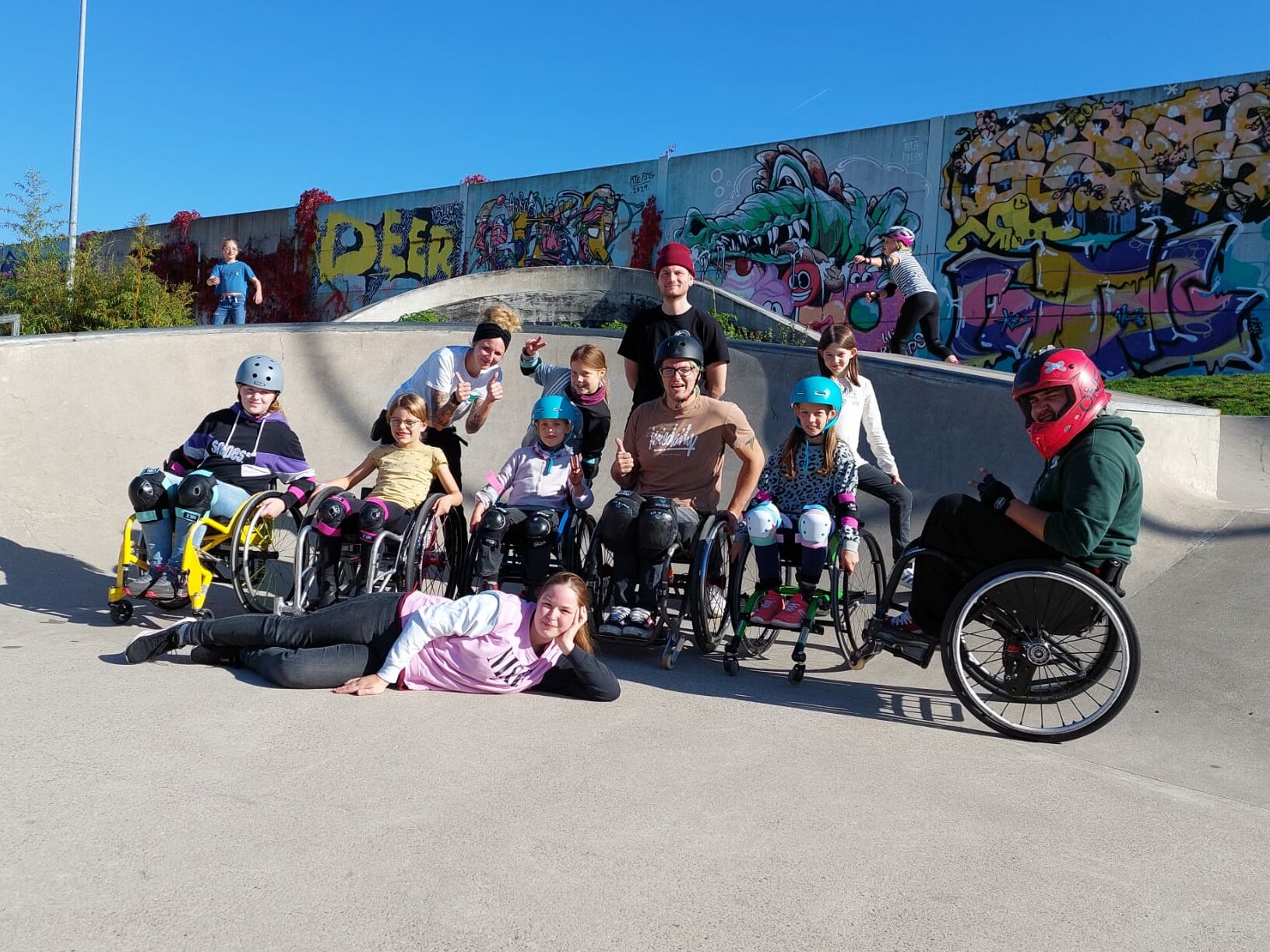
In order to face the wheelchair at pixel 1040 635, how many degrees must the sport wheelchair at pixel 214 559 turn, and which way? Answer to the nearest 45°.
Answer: approximately 90° to its left

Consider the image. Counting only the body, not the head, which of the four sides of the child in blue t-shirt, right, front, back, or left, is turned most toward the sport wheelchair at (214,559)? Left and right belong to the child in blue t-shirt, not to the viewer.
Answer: front

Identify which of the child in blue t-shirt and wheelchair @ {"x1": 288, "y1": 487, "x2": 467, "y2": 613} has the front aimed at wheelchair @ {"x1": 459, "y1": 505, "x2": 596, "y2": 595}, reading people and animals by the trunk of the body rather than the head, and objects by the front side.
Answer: the child in blue t-shirt

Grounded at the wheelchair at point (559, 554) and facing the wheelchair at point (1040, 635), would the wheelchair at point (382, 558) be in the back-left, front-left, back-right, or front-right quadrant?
back-right

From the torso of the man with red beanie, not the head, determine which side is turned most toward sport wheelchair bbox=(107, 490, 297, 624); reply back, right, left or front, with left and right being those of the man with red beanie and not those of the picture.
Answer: right

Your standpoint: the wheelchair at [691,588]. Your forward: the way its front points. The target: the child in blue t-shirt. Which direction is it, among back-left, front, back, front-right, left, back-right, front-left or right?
right

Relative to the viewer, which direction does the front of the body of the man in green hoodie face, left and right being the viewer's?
facing to the left of the viewer

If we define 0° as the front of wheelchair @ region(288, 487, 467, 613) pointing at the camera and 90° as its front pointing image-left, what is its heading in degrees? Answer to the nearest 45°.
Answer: approximately 45°

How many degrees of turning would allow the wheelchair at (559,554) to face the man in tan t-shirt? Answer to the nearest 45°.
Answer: approximately 90° to its left

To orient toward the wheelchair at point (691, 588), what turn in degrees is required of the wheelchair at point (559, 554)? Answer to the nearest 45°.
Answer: approximately 45° to its left

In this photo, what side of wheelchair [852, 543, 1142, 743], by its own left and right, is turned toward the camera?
left
